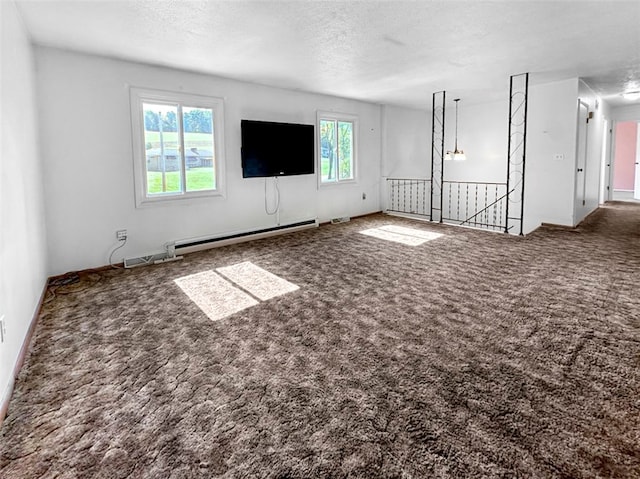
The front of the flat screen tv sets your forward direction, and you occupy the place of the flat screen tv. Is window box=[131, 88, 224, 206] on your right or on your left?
on your right

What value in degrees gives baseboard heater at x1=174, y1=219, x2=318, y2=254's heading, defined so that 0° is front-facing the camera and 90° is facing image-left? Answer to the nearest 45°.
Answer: approximately 315°

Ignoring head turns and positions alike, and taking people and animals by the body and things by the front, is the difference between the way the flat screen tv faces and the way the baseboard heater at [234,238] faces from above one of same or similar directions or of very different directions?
same or similar directions

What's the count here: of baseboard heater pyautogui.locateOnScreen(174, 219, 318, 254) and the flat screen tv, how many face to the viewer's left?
0

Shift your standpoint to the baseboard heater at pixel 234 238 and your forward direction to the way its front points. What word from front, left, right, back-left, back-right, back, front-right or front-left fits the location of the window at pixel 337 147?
left

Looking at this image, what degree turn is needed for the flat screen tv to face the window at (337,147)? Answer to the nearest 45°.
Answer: approximately 90° to its left

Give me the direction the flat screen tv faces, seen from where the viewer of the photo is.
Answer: facing the viewer and to the right of the viewer
